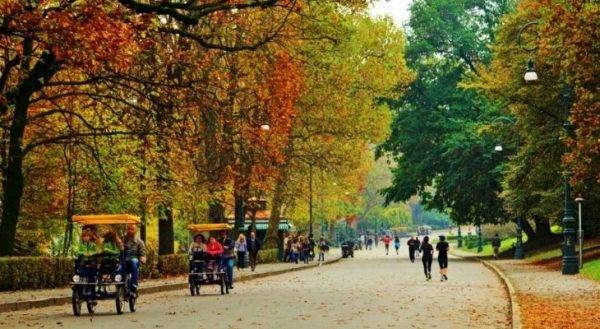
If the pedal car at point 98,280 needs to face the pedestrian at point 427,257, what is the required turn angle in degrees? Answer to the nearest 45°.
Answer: approximately 135° to its left

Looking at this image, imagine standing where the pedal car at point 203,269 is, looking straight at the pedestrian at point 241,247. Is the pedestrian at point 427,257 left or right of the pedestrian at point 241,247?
right

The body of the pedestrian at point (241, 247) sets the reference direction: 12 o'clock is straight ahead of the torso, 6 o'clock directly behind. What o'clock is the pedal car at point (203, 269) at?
The pedal car is roughly at 12 o'clock from the pedestrian.

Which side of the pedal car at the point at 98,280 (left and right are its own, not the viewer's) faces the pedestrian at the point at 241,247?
back

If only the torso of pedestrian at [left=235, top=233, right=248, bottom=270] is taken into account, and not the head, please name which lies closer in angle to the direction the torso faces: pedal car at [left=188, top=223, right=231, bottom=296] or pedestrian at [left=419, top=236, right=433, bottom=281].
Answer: the pedal car

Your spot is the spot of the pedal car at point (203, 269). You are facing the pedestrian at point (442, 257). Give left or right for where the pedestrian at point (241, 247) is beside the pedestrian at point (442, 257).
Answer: left

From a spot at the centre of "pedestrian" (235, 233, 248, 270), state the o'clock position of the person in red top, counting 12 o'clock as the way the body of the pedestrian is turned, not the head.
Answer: The person in red top is roughly at 12 o'clock from the pedestrian.

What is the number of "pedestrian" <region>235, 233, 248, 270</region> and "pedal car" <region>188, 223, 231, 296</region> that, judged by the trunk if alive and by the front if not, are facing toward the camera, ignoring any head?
2

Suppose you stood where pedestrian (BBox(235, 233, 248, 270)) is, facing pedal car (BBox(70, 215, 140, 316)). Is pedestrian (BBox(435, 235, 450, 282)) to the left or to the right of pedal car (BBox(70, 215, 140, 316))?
left

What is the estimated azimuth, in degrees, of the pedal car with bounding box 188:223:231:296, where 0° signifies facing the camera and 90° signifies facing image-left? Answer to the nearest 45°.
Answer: approximately 0°

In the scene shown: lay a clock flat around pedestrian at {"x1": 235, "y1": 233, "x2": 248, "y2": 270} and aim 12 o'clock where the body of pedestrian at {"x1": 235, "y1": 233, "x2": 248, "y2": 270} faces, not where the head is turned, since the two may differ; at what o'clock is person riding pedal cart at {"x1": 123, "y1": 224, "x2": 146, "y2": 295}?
person riding pedal cart at {"x1": 123, "y1": 224, "x2": 146, "y2": 295} is roughly at 12 o'clock from pedestrian at {"x1": 235, "y1": 233, "x2": 248, "y2": 270}.

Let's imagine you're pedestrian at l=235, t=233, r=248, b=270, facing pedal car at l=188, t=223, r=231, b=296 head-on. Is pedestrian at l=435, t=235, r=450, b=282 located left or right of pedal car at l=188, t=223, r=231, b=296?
left
